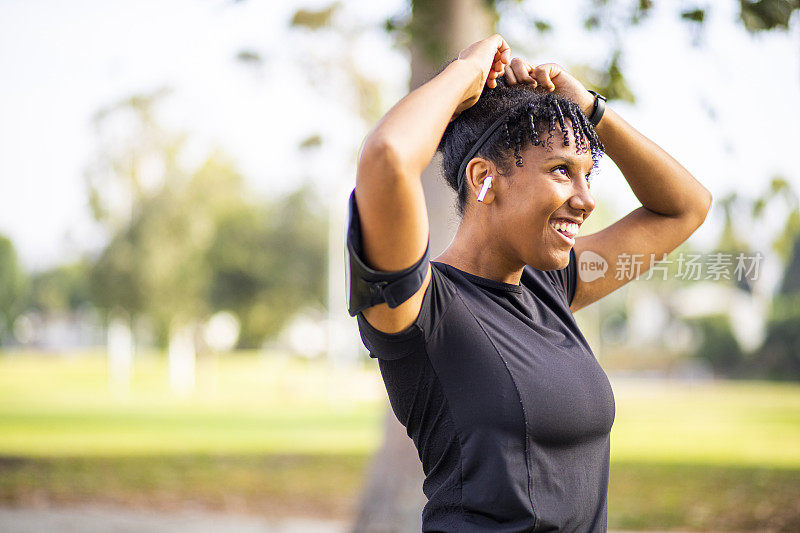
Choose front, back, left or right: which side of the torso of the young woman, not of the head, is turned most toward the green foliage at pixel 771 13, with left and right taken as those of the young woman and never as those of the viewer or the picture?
left

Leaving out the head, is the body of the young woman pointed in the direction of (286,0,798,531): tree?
no

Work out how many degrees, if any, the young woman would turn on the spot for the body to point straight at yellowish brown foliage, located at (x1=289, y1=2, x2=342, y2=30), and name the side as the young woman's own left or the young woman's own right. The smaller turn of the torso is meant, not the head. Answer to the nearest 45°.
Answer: approximately 135° to the young woman's own left

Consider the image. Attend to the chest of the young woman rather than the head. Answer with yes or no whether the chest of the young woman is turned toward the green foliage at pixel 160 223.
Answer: no

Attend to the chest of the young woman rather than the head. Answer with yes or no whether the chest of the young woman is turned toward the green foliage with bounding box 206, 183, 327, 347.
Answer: no

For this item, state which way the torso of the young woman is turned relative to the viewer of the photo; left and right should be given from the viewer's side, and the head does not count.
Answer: facing the viewer and to the right of the viewer
